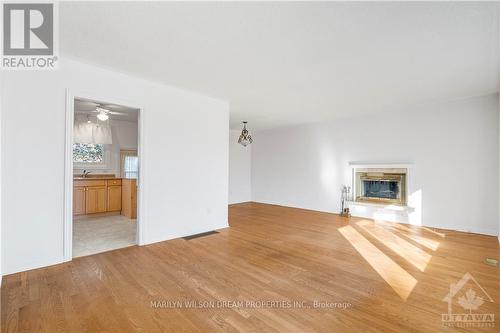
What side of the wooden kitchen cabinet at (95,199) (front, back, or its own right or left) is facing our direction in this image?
front

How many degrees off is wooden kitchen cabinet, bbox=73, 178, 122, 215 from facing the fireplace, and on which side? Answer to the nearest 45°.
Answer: approximately 45° to its left

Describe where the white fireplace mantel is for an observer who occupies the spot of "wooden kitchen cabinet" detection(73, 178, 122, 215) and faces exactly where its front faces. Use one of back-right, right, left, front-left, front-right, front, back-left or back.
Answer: front-left

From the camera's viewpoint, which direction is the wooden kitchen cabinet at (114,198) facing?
toward the camera

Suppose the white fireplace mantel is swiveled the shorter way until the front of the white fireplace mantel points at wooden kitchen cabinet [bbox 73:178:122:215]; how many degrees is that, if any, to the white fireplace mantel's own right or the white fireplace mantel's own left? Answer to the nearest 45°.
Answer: approximately 45° to the white fireplace mantel's own right

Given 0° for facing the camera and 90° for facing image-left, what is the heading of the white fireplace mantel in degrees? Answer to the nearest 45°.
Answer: approximately 0°

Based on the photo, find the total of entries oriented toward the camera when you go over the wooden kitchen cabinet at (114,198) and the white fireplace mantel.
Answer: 2

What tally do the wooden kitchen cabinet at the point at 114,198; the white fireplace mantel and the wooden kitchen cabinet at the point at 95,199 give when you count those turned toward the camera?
3

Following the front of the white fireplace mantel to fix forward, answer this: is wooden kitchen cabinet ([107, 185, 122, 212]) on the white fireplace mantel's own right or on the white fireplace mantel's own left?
on the white fireplace mantel's own right

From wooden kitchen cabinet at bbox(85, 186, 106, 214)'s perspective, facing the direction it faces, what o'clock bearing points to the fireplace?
The fireplace is roughly at 10 o'clock from the wooden kitchen cabinet.
